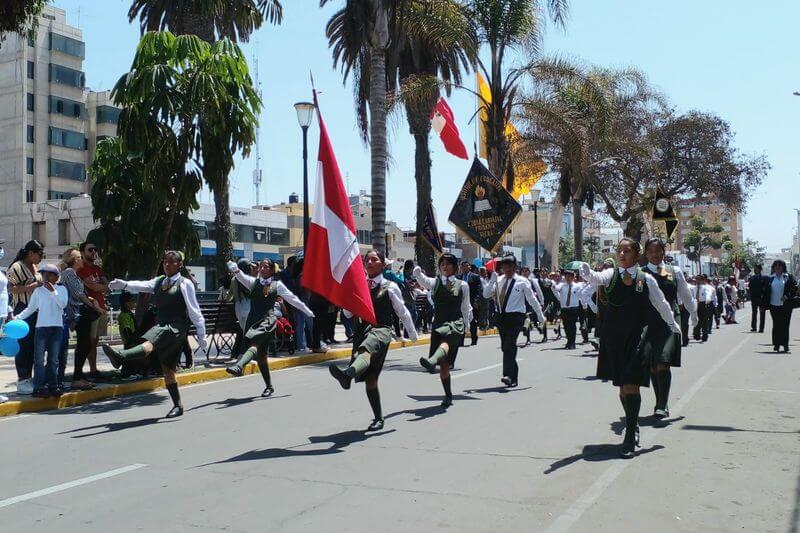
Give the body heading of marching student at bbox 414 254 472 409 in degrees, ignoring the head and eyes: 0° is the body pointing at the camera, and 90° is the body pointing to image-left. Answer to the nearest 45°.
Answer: approximately 45°

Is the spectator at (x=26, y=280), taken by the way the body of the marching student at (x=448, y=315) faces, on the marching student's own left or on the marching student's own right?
on the marching student's own right

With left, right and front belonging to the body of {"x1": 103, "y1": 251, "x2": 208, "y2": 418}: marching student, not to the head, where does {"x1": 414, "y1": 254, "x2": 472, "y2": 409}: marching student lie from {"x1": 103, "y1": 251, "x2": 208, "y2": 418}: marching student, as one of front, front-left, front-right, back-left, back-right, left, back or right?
back-left

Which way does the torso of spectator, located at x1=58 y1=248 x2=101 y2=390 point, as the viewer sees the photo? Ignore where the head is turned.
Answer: to the viewer's right

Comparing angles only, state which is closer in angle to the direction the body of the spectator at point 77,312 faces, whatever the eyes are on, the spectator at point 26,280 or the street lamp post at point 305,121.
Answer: the street lamp post

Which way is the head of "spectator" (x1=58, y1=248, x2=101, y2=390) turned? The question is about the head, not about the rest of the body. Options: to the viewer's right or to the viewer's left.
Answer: to the viewer's right

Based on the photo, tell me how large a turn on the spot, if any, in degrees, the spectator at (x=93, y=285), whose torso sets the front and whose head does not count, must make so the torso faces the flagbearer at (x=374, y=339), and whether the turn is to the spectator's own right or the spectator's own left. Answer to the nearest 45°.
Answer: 0° — they already face them

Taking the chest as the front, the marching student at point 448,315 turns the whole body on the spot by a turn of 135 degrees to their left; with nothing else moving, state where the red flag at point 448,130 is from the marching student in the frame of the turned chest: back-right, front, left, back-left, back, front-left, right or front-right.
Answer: left

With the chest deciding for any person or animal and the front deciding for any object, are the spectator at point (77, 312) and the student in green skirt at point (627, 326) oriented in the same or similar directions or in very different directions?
very different directions

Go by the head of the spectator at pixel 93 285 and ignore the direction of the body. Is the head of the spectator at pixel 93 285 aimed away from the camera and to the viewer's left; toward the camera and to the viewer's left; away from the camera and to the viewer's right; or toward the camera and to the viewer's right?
toward the camera and to the viewer's right
